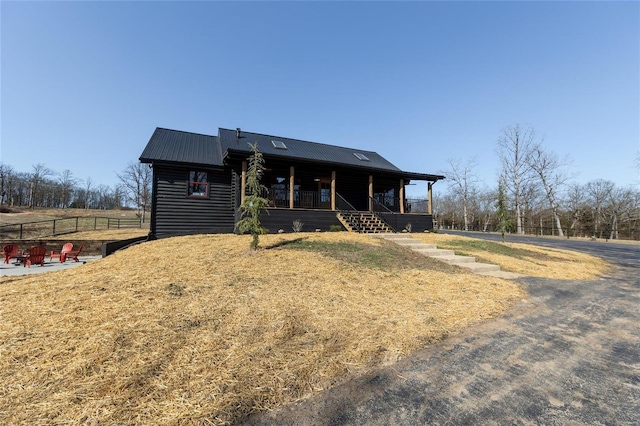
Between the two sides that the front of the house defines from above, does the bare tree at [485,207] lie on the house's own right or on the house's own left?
on the house's own left

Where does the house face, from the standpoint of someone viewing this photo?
facing the viewer and to the right of the viewer

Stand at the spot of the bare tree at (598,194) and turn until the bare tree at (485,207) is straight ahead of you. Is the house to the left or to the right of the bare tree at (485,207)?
left

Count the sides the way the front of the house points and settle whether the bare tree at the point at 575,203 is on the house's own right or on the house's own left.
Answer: on the house's own left

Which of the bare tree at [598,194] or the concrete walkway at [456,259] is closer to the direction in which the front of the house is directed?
the concrete walkway

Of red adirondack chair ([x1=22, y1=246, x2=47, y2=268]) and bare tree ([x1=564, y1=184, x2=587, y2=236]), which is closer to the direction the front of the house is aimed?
the bare tree

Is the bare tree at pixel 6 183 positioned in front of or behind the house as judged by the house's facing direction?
behind

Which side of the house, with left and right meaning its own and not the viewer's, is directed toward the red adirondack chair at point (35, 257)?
right

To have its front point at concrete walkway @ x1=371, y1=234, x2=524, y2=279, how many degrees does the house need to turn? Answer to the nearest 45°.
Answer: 0° — it already faces it
